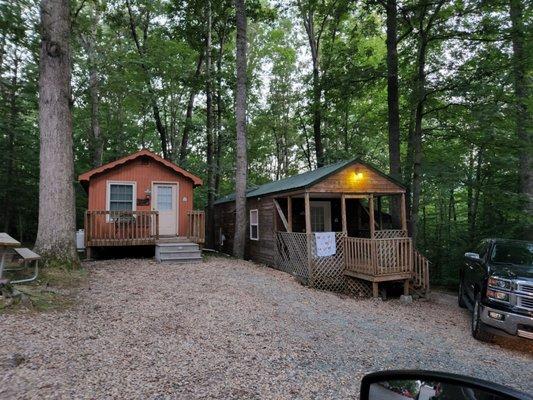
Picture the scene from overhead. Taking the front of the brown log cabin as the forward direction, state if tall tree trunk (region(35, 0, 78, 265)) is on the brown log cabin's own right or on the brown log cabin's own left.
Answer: on the brown log cabin's own right

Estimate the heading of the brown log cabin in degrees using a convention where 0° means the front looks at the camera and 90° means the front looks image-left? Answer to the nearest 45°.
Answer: approximately 315°

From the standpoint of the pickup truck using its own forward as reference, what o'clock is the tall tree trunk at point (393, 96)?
The tall tree trunk is roughly at 5 o'clock from the pickup truck.

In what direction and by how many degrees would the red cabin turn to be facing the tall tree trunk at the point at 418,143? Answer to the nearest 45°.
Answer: approximately 90° to its left

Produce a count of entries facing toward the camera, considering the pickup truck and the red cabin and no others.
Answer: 2

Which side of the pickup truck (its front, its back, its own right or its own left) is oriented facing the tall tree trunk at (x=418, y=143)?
back

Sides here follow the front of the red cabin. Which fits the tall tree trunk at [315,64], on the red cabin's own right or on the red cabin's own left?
on the red cabin's own left

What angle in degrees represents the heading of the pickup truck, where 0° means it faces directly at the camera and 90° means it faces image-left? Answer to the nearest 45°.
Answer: approximately 0°

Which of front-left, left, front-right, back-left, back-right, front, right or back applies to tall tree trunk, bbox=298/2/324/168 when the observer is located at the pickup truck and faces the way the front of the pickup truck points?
back-right
